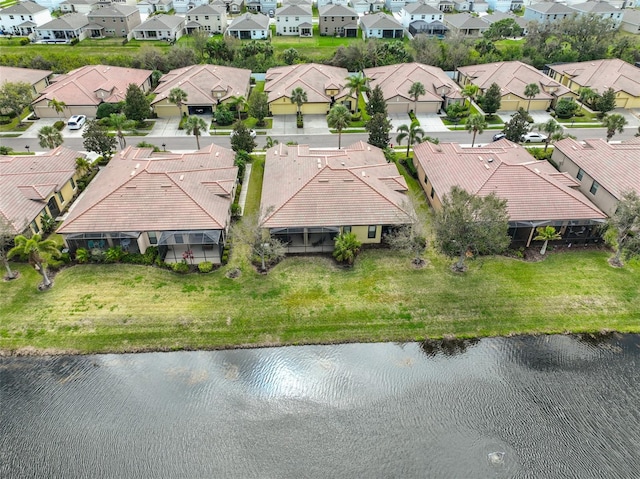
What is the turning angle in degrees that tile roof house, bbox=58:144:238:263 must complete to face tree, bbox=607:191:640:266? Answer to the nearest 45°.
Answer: approximately 135° to its right

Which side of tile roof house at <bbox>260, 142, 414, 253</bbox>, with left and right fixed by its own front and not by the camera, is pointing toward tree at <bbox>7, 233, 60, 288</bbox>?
left

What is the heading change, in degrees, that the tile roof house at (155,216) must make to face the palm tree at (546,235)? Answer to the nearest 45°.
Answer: approximately 135° to its right

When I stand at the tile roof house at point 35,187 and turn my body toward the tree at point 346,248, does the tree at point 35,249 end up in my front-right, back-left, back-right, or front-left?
front-right

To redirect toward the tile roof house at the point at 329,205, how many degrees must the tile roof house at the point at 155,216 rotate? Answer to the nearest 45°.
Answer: approximately 90° to its right

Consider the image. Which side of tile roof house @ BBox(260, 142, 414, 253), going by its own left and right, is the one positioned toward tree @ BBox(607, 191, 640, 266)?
right

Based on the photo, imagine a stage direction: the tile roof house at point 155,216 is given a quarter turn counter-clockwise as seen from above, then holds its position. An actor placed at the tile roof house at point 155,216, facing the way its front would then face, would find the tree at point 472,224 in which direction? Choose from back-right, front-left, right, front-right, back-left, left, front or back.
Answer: back-left

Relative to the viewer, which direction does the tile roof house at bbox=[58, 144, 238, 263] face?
away from the camera

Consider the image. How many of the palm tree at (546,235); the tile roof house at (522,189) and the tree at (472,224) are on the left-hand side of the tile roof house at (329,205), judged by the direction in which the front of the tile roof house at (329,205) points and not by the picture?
0

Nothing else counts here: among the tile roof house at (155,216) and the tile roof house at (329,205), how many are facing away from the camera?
2

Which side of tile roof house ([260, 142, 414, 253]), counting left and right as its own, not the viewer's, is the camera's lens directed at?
back

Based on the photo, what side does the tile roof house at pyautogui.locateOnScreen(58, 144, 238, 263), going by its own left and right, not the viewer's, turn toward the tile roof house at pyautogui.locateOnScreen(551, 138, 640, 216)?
right

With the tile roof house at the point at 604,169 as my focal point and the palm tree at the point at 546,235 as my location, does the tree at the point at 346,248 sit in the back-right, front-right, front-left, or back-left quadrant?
back-left

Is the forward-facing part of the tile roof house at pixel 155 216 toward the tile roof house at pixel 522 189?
no

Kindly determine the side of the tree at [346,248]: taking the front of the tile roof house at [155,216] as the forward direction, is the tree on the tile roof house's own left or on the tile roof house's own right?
on the tile roof house's own right

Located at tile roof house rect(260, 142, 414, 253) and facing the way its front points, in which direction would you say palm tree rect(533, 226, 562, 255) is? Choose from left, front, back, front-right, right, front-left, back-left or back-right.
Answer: right

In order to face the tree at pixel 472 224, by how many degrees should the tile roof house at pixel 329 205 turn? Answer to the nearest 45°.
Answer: approximately 135° to its right

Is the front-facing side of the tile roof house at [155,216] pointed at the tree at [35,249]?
no

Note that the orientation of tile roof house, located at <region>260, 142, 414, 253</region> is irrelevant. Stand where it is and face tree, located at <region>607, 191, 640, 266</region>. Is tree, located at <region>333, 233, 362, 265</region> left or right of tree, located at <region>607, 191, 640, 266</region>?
right
